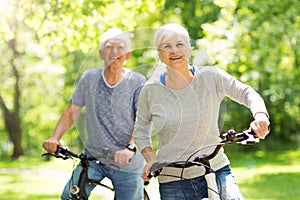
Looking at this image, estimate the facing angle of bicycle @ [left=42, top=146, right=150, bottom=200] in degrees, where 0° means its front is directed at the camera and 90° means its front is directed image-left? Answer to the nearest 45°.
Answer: approximately 45°

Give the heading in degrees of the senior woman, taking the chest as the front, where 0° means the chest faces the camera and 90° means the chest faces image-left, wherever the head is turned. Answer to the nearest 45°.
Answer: approximately 0°

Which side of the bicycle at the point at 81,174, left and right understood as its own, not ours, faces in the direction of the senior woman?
left

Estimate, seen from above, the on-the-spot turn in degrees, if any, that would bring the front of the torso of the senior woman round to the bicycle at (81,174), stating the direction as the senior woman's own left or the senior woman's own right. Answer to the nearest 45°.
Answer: approximately 135° to the senior woman's own right
